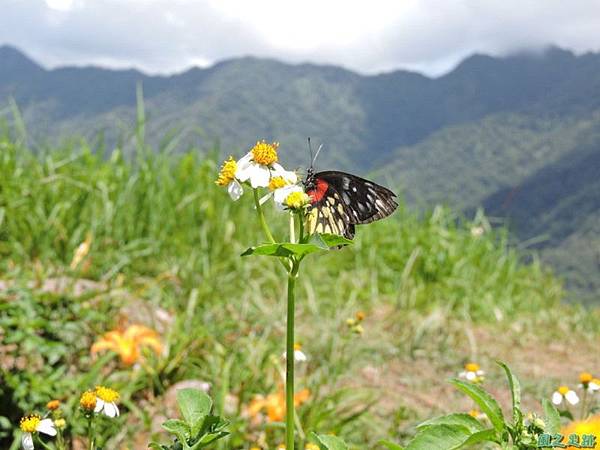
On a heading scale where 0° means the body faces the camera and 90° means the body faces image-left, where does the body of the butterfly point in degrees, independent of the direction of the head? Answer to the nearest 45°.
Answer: approximately 90°

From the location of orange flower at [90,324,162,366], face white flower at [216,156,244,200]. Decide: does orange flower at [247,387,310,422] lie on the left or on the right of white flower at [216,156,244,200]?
left

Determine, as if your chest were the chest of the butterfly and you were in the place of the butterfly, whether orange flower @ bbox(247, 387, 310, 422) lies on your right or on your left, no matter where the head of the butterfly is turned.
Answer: on your right

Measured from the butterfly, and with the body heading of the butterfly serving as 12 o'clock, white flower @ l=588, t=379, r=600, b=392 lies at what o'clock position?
The white flower is roughly at 5 o'clock from the butterfly.
